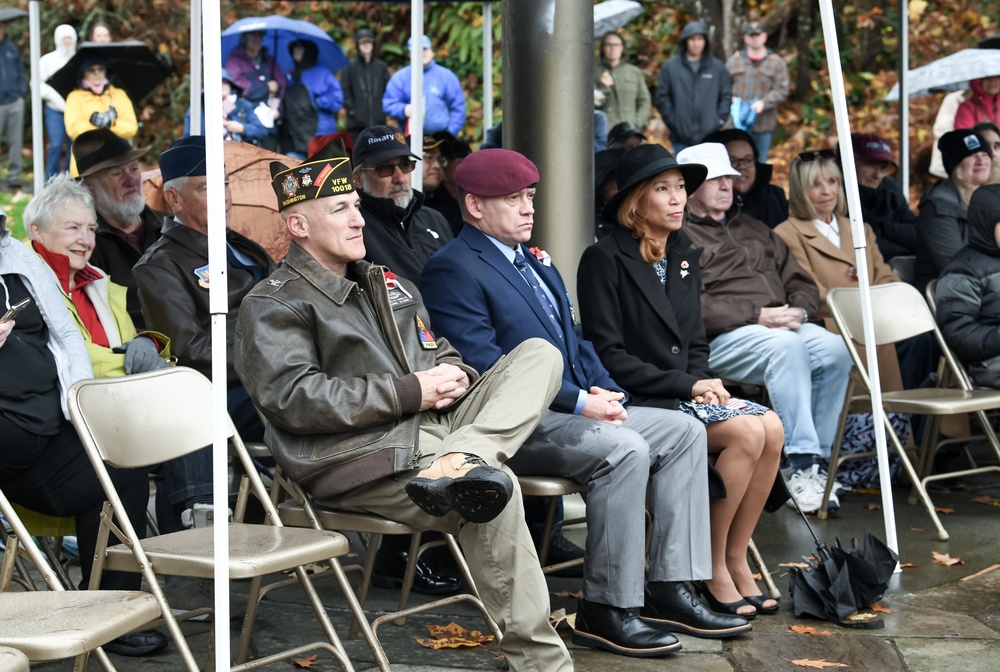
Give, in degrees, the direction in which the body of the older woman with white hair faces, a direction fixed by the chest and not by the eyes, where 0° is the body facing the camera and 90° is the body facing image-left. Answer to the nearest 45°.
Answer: approximately 315°

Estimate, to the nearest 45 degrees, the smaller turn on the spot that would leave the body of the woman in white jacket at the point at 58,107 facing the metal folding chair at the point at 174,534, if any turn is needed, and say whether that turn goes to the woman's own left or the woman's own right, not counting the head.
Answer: approximately 45° to the woman's own right

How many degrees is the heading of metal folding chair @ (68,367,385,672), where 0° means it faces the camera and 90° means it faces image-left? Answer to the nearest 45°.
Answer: approximately 315°

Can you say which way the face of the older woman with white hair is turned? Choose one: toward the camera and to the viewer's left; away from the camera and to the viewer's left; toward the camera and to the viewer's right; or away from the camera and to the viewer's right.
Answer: toward the camera and to the viewer's right

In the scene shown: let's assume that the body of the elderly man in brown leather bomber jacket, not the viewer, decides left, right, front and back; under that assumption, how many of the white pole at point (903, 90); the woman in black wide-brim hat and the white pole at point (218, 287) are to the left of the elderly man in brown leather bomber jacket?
2

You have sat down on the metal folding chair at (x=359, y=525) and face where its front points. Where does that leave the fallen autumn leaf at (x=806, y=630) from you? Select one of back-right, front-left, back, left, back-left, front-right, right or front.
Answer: front-left

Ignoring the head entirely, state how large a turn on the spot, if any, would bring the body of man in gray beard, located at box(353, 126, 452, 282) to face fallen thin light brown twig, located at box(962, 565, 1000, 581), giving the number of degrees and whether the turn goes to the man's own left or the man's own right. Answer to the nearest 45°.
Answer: approximately 45° to the man's own left

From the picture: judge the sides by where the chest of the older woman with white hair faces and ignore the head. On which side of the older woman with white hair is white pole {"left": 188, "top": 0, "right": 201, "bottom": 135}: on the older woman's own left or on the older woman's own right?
on the older woman's own left

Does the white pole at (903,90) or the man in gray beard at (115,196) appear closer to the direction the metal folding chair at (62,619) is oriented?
the white pole
